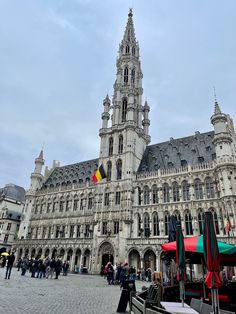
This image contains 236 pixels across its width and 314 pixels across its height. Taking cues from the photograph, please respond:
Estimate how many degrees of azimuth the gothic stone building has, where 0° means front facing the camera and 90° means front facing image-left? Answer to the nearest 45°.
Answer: approximately 45°

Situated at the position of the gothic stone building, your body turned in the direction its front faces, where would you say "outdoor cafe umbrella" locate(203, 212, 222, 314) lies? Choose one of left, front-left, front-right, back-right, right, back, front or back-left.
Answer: front-left
